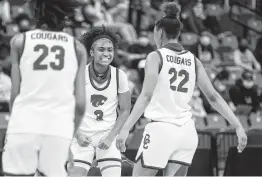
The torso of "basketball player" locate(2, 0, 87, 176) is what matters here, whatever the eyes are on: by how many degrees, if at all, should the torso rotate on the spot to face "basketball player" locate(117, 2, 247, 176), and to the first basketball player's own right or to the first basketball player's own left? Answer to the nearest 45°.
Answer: approximately 45° to the first basketball player's own right

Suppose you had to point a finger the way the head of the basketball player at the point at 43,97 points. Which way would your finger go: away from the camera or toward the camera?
away from the camera

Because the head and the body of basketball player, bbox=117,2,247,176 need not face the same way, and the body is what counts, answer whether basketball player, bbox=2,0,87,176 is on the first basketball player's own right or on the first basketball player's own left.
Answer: on the first basketball player's own left

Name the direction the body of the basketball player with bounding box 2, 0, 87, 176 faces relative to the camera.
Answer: away from the camera

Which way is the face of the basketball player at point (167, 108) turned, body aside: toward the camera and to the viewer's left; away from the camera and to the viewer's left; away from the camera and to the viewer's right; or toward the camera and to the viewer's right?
away from the camera and to the viewer's left

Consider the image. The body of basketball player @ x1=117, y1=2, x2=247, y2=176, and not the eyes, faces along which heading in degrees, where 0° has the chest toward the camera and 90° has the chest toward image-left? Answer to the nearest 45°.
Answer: approximately 135°
